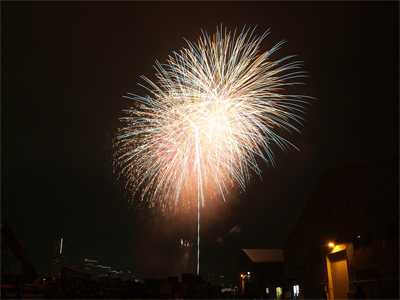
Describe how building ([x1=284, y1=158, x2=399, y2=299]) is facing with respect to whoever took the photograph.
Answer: facing the viewer and to the left of the viewer
